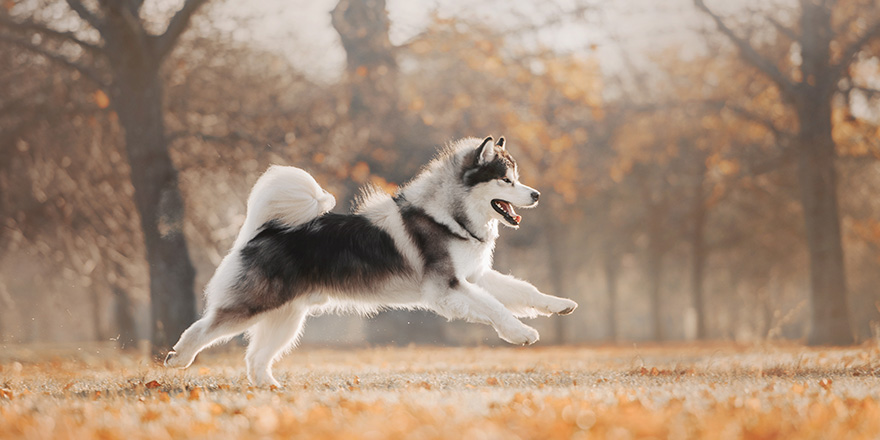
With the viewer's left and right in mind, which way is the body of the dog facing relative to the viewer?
facing to the right of the viewer

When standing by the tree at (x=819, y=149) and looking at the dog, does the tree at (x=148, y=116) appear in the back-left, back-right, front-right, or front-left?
front-right

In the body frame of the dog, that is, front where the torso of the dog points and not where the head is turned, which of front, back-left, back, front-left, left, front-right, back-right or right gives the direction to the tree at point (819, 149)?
front-left

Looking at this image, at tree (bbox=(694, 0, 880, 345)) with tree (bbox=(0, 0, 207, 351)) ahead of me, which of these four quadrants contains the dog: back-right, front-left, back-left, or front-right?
front-left

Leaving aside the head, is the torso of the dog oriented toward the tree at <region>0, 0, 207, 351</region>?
no
